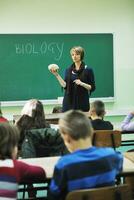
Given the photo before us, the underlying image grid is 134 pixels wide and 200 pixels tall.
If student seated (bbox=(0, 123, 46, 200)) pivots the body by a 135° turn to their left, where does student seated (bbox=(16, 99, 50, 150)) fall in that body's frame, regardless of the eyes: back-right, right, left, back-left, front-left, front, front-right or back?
right

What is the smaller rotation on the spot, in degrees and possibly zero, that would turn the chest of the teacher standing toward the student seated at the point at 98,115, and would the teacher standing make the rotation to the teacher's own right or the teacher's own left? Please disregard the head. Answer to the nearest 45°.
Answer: approximately 45° to the teacher's own left

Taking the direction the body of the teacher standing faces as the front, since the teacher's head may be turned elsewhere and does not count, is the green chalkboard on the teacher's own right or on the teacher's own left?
on the teacher's own right

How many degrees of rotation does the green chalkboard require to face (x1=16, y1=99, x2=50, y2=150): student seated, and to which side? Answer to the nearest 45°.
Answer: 0° — it already faces them

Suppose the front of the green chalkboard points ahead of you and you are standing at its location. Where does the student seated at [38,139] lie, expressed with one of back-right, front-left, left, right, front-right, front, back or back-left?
front

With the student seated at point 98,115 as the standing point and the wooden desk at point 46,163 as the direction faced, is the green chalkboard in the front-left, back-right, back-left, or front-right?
back-right

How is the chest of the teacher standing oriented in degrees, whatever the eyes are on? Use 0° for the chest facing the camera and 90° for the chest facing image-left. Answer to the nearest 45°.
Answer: approximately 45°

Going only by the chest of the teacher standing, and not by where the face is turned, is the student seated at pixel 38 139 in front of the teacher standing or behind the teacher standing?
in front

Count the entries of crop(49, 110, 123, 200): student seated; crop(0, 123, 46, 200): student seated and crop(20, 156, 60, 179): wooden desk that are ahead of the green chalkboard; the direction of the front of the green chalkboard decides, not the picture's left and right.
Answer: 3

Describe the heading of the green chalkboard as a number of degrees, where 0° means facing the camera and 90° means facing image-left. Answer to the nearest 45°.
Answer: approximately 0°

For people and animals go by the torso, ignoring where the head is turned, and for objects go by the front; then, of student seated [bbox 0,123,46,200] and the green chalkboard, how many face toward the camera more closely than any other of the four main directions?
1

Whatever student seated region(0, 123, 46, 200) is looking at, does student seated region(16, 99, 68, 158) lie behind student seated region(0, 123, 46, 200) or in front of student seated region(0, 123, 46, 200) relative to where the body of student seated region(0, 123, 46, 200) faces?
in front

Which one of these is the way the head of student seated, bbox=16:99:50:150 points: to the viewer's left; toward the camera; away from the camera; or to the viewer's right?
away from the camera

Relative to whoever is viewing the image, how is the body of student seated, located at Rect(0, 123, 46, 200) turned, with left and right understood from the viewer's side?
facing away from the viewer and to the right of the viewer
